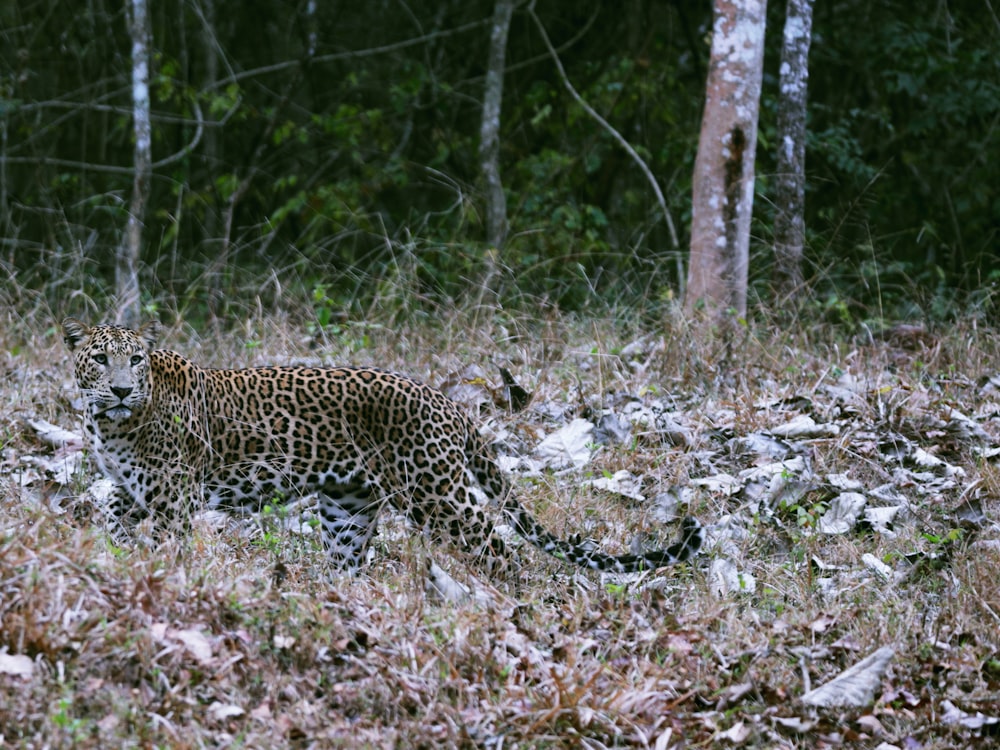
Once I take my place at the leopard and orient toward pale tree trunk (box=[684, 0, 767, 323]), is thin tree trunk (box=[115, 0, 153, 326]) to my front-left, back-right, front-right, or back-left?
front-left

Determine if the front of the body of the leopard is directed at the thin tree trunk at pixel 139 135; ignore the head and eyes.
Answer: no

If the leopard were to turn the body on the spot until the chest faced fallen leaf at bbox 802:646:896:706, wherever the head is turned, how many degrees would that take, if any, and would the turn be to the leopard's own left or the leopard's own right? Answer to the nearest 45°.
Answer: approximately 135° to the leopard's own left

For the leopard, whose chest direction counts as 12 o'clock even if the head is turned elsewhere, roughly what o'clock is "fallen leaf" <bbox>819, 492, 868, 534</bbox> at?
The fallen leaf is roughly at 6 o'clock from the leopard.

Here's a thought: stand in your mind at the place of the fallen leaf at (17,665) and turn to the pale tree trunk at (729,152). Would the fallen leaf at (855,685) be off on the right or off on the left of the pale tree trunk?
right

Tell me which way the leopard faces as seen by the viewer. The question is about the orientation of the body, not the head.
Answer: to the viewer's left

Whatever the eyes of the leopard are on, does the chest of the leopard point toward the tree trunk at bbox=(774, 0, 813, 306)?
no

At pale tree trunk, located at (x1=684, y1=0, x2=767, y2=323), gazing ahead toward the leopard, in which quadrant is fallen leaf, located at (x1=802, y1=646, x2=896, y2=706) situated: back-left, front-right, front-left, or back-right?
front-left

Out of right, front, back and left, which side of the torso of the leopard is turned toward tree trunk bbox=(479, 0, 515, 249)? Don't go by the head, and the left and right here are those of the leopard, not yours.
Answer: right

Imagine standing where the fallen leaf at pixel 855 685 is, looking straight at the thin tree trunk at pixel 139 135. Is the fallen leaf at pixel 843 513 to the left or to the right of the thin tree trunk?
right

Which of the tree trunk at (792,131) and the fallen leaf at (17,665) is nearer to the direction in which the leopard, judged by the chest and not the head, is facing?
the fallen leaf

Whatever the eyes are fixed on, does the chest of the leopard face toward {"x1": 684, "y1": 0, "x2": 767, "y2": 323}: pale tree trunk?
no

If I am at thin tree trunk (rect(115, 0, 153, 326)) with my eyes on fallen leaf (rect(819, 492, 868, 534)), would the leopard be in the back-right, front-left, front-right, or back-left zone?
front-right

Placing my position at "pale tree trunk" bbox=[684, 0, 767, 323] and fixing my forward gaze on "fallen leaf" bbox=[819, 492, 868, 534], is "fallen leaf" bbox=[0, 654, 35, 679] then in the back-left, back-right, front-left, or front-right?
front-right

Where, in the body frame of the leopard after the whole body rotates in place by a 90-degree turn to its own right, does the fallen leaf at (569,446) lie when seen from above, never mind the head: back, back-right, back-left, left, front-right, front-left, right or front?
front-right
